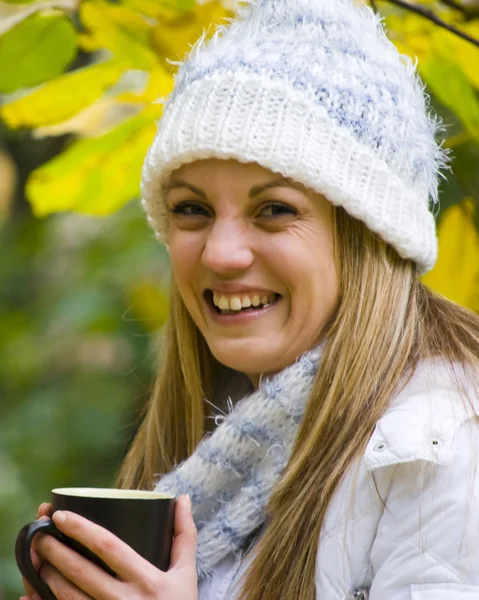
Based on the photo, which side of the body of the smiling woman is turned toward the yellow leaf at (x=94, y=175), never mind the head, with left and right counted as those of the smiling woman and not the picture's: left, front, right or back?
right

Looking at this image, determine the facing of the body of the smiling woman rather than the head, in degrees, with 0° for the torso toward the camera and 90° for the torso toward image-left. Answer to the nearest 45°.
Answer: approximately 45°

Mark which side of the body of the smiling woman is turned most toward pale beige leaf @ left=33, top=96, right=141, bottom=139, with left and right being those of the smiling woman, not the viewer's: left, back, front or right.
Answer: right
